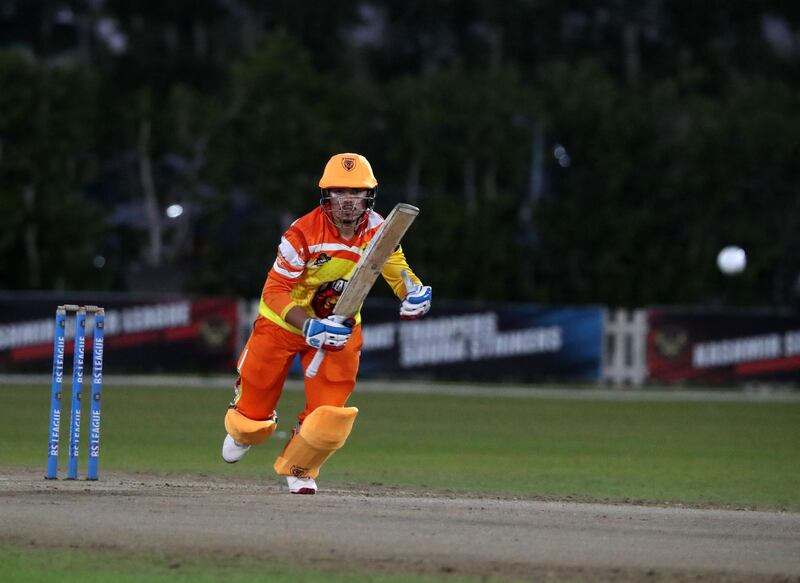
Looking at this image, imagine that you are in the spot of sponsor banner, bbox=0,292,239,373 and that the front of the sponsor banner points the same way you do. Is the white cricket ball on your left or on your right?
on your left

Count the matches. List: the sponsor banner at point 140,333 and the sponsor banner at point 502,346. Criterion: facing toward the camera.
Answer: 2

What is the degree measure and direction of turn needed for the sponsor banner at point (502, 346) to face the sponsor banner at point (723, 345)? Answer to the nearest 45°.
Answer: approximately 90° to its left

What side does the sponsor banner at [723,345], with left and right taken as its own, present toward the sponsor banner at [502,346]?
right

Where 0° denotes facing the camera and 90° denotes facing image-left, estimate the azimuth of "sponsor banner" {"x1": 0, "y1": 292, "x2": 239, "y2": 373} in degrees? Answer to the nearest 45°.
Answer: approximately 0°

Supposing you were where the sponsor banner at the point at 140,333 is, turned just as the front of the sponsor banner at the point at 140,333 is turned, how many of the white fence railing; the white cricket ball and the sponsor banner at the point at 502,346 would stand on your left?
3

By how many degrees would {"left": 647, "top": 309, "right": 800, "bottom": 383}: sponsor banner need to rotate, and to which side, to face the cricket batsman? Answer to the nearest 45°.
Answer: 0° — it already faces them
